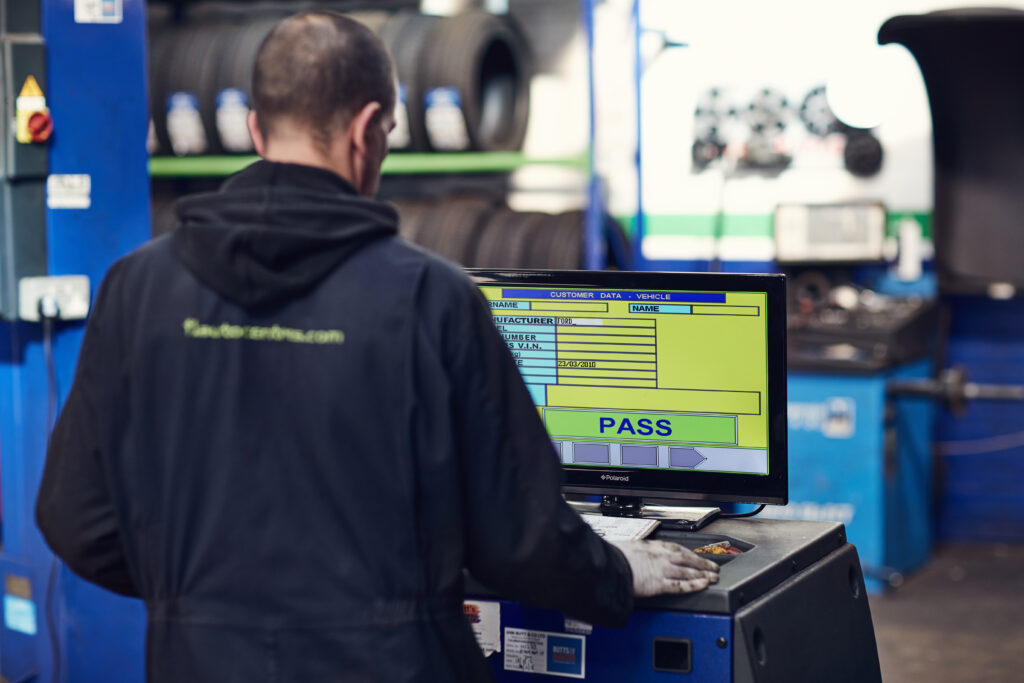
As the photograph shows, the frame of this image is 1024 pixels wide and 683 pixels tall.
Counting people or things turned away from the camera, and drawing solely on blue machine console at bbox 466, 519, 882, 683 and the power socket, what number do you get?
0

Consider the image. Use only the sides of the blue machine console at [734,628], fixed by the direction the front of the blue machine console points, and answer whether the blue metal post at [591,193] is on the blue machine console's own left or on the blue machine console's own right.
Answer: on the blue machine console's own right

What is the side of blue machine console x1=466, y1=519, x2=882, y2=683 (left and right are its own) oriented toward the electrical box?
right

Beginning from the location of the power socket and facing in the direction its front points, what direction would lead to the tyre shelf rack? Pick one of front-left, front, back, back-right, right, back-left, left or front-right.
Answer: back-left

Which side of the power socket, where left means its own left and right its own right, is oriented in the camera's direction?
front

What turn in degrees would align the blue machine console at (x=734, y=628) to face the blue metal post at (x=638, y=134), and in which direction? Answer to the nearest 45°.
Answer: approximately 135° to its right

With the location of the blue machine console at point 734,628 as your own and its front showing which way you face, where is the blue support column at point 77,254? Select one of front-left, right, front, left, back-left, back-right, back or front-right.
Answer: right

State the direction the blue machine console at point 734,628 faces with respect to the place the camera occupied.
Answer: facing the viewer and to the left of the viewer

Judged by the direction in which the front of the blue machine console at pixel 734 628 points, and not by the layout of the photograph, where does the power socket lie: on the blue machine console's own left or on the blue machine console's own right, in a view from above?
on the blue machine console's own right
